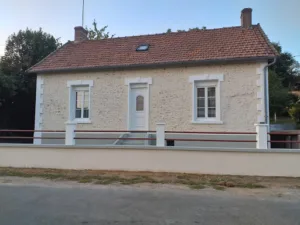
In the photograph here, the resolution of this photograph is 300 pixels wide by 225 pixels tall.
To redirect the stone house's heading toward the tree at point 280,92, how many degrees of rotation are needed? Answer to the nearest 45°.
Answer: approximately 135° to its left

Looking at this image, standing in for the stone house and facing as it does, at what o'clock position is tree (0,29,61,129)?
The tree is roughly at 4 o'clock from the stone house.

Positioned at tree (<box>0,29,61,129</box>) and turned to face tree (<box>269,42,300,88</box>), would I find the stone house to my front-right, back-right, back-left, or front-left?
front-right

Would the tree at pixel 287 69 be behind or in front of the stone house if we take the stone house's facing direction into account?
behind

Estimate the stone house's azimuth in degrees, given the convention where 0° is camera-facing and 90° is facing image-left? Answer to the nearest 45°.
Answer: approximately 0°

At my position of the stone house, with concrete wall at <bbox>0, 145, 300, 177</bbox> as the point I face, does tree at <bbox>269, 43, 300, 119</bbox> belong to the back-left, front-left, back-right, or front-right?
back-left
